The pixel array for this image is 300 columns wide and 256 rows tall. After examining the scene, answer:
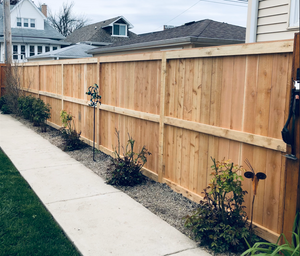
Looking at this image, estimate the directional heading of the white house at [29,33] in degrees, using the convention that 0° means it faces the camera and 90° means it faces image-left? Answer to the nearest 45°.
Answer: approximately 0°

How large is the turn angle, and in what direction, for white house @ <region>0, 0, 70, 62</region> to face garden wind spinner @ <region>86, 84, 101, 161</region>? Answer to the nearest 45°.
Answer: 0° — it already faces it

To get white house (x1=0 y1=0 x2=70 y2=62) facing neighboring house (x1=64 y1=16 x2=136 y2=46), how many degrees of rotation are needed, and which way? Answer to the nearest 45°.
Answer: approximately 45° to its left

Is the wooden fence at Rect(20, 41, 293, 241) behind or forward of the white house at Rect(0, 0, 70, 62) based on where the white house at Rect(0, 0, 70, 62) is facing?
forward

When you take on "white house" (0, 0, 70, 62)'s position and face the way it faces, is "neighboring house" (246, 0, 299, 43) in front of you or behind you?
in front

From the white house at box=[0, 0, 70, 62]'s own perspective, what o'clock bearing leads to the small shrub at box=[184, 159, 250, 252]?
The small shrub is roughly at 12 o'clock from the white house.

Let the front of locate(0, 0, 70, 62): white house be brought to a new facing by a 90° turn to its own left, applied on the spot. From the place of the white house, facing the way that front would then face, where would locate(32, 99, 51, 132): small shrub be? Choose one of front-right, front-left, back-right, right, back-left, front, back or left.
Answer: right
